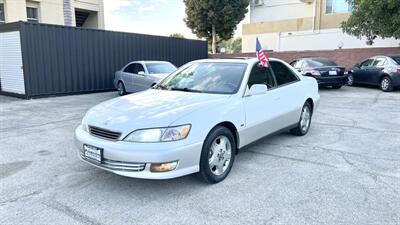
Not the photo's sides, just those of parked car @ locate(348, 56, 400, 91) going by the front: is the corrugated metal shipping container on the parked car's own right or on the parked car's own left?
on the parked car's own left

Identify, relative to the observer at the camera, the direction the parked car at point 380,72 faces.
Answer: facing away from the viewer and to the left of the viewer

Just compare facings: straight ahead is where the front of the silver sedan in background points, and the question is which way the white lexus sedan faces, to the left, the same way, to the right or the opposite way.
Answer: to the right

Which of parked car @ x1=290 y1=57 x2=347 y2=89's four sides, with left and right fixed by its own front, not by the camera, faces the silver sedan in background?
left

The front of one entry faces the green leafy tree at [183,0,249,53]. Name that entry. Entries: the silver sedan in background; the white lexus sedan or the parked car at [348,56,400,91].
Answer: the parked car

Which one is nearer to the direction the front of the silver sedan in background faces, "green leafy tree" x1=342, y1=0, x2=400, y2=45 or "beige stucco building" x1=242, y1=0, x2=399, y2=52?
the green leafy tree

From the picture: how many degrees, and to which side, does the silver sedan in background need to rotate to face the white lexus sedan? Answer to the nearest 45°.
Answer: approximately 45° to its right

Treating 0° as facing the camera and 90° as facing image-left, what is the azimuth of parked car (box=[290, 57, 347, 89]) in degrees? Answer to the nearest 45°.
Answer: approximately 135°

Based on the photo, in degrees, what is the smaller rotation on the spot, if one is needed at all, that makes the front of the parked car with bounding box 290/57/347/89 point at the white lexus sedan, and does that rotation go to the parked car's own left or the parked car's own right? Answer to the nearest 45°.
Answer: approximately 135° to the parked car's own left

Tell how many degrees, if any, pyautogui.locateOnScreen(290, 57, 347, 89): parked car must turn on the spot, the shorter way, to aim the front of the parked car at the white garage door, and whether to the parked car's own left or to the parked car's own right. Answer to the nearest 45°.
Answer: approximately 90° to the parked car's own left

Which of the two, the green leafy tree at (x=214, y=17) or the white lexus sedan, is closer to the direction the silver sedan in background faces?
the white lexus sedan

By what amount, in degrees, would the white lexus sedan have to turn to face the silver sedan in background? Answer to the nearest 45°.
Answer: approximately 135° to its right

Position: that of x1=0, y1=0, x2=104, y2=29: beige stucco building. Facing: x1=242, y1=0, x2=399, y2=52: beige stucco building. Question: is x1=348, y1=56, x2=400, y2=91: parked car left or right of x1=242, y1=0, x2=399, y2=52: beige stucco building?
right

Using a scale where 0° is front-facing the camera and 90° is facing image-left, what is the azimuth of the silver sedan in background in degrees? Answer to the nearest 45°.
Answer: approximately 315°
